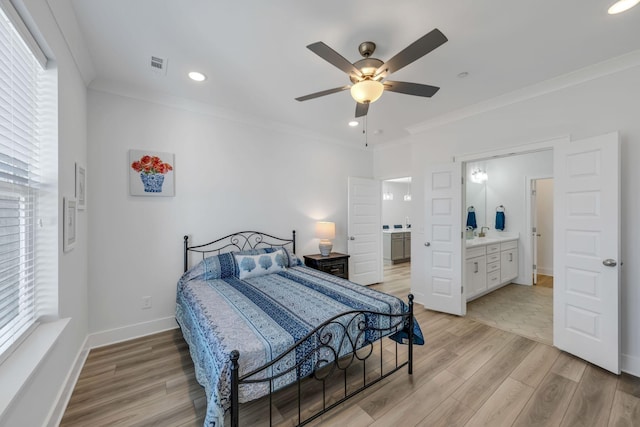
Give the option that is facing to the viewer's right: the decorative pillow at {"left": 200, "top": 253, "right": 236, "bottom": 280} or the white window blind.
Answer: the white window blind

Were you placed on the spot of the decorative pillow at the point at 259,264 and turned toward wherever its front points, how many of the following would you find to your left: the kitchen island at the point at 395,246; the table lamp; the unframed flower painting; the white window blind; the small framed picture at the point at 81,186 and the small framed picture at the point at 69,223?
2

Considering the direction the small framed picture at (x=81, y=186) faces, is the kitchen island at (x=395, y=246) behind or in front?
in front

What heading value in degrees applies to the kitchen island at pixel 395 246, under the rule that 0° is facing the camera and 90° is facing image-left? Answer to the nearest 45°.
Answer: approximately 315°

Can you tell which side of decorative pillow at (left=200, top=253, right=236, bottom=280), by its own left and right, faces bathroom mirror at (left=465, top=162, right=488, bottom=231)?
left

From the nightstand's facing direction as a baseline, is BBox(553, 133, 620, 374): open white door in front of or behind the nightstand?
in front

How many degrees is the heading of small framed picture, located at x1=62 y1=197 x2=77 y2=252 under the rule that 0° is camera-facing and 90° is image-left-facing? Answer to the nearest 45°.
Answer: approximately 270°

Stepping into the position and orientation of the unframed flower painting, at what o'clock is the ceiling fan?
The ceiling fan is roughly at 11 o'clock from the unframed flower painting.

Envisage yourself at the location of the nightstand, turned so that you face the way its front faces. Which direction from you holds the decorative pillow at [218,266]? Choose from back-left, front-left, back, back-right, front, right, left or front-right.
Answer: right

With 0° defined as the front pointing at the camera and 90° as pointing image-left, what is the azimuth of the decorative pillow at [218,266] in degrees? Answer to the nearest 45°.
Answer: approximately 0°

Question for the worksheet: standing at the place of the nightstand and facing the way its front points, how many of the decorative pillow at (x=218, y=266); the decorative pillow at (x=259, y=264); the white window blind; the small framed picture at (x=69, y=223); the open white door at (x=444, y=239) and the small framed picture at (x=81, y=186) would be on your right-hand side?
5

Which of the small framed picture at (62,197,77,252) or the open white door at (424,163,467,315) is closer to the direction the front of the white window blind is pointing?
the open white door

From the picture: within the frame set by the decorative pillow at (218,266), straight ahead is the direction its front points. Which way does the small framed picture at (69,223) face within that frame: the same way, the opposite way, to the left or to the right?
to the left

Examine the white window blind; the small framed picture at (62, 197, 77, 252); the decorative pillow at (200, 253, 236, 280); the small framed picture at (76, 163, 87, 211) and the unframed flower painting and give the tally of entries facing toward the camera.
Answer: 2

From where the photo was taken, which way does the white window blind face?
to the viewer's right

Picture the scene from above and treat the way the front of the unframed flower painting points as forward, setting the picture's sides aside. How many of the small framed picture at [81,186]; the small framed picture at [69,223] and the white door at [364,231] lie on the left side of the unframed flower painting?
1
